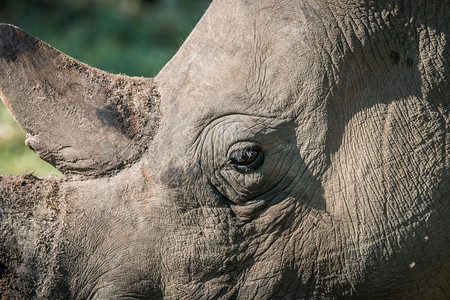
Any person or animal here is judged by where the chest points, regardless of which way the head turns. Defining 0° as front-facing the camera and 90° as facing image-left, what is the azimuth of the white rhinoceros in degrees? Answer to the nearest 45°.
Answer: approximately 90°
